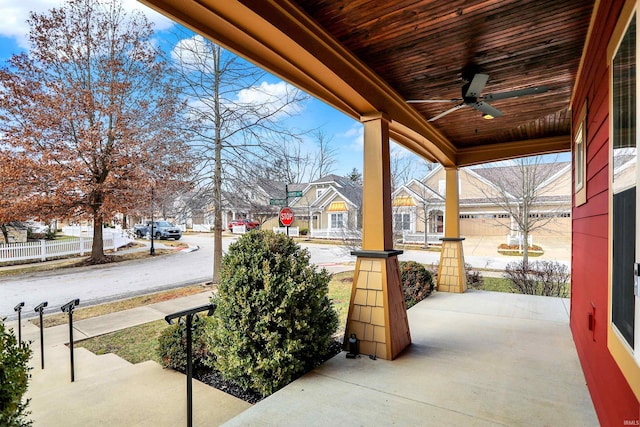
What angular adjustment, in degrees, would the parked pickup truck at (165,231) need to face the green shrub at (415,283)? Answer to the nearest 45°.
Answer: approximately 45° to its right

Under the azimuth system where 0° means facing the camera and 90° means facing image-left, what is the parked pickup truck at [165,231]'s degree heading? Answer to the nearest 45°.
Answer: approximately 315°

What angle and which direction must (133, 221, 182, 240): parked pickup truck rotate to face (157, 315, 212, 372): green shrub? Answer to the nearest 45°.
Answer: approximately 45° to its right

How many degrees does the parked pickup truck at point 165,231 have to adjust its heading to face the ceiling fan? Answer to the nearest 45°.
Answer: approximately 45° to its right

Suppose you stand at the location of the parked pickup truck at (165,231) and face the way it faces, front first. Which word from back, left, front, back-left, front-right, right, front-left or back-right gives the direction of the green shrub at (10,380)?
front-right
